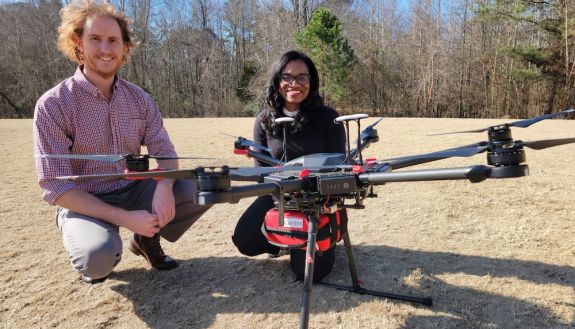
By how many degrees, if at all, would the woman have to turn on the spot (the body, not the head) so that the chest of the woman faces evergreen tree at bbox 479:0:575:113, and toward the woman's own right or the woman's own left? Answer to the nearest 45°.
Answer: approximately 135° to the woman's own left

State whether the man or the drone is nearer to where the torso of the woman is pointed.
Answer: the drone

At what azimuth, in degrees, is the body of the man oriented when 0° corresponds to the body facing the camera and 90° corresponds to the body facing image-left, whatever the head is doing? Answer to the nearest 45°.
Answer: approximately 315°

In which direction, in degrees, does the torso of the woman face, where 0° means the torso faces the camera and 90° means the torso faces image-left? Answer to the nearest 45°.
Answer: approximately 0°

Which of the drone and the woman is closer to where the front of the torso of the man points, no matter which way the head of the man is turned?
the drone

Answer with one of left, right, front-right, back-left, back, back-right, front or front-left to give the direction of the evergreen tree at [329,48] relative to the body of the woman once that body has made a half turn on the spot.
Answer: front
